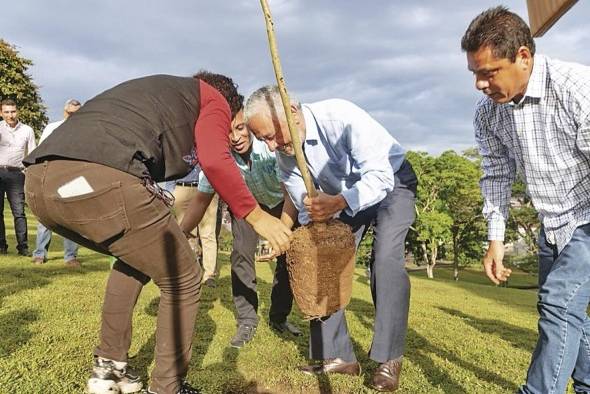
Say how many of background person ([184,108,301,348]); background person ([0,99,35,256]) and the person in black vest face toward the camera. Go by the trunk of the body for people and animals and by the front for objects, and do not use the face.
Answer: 2

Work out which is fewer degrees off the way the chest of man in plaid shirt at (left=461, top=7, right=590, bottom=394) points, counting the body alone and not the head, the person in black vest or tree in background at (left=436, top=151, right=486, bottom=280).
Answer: the person in black vest

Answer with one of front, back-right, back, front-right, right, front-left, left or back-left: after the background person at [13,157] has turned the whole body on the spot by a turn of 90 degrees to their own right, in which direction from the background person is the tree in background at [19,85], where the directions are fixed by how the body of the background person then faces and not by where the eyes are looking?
right

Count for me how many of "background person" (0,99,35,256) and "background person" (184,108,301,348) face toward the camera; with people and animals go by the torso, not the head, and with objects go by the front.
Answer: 2

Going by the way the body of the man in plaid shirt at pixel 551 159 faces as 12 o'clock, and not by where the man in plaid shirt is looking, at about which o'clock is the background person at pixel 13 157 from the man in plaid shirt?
The background person is roughly at 2 o'clock from the man in plaid shirt.

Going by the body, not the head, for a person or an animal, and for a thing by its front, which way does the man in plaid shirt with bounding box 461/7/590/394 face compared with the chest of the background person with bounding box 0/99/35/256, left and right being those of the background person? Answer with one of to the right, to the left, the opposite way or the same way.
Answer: to the right

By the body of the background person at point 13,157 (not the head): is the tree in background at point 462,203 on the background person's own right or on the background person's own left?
on the background person's own left

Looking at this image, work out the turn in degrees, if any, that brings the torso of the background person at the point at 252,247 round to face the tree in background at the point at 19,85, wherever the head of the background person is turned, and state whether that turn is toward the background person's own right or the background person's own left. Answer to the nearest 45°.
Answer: approximately 135° to the background person's own right

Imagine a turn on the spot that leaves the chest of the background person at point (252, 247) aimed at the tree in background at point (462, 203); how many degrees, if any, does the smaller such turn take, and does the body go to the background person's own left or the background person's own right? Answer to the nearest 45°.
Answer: approximately 135° to the background person's own left

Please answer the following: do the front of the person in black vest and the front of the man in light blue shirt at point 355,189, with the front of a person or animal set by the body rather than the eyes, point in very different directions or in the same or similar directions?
very different directions

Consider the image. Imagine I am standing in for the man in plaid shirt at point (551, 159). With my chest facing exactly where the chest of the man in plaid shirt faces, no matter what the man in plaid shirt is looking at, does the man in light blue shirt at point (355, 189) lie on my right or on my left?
on my right
